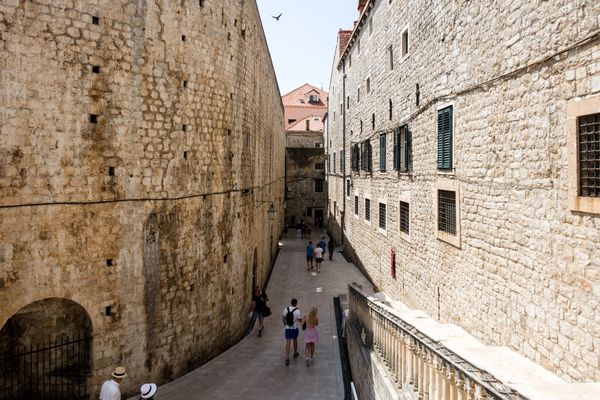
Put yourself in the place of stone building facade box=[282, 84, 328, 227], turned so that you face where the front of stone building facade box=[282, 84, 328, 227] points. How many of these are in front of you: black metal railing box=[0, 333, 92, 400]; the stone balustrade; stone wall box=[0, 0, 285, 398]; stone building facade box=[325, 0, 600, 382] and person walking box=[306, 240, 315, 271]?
5

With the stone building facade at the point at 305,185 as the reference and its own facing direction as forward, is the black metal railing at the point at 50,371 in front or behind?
in front

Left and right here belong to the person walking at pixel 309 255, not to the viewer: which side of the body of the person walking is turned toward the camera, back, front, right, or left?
back

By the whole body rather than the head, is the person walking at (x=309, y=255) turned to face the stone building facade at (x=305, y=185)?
yes

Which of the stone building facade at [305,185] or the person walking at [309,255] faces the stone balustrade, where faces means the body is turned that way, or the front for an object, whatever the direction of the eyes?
the stone building facade

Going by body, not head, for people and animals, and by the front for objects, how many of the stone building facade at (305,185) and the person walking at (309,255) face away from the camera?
1

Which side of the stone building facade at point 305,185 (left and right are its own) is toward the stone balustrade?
front

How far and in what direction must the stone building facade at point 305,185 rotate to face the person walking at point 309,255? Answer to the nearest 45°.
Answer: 0° — it already faces them

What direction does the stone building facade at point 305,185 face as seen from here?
toward the camera
